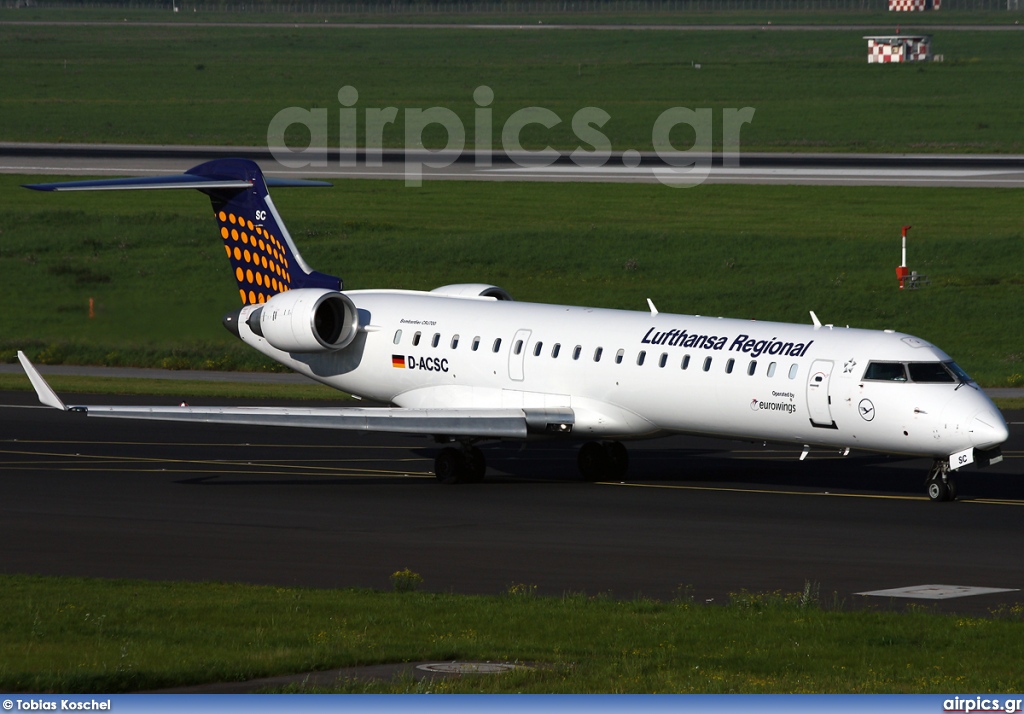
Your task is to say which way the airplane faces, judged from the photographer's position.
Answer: facing the viewer and to the right of the viewer

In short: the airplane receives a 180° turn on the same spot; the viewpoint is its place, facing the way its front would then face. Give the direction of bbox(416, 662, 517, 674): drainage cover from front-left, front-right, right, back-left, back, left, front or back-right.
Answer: back-left
